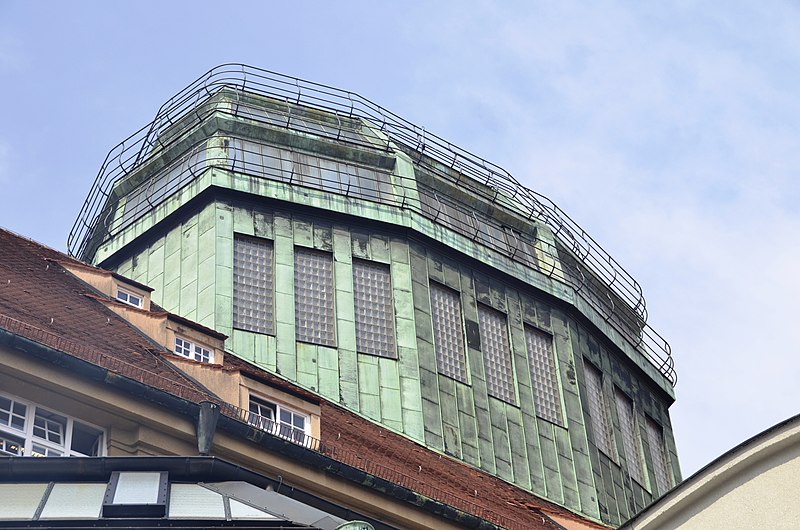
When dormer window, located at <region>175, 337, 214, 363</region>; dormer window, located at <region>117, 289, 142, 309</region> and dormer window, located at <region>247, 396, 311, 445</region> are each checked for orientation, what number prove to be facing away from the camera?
0

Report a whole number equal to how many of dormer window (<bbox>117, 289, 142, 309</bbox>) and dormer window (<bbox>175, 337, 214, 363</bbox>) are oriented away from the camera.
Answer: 0

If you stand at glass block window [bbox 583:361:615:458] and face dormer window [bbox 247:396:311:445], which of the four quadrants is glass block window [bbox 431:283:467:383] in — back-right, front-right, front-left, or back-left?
front-right

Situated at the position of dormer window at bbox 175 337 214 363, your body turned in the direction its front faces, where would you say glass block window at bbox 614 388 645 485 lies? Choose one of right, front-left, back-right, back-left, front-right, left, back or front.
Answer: left

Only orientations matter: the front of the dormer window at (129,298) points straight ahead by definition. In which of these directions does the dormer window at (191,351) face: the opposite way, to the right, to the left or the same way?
the same way

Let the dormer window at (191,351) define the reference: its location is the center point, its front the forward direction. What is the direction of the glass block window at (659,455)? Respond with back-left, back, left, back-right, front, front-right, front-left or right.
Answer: left

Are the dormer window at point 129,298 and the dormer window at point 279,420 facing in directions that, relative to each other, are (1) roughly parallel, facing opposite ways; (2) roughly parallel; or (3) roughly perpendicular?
roughly parallel

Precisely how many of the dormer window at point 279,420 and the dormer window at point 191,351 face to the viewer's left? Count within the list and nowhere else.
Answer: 0

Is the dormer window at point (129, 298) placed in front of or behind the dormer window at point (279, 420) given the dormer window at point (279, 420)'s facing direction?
behind

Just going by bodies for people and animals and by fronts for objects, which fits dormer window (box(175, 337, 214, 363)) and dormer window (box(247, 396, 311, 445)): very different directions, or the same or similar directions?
same or similar directions

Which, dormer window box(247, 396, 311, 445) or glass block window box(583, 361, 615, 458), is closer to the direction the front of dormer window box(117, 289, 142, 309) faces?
the dormer window

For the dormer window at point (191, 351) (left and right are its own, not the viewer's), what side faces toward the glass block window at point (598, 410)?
left

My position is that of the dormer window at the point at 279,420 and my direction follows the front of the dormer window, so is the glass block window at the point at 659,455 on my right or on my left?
on my left

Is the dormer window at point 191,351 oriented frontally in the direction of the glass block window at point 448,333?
no

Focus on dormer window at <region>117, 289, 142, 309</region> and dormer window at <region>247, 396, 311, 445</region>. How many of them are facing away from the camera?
0

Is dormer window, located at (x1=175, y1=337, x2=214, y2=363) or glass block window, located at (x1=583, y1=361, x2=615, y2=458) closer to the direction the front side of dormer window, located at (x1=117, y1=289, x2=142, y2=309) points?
the dormer window

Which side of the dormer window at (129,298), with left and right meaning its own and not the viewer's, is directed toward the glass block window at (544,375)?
left
